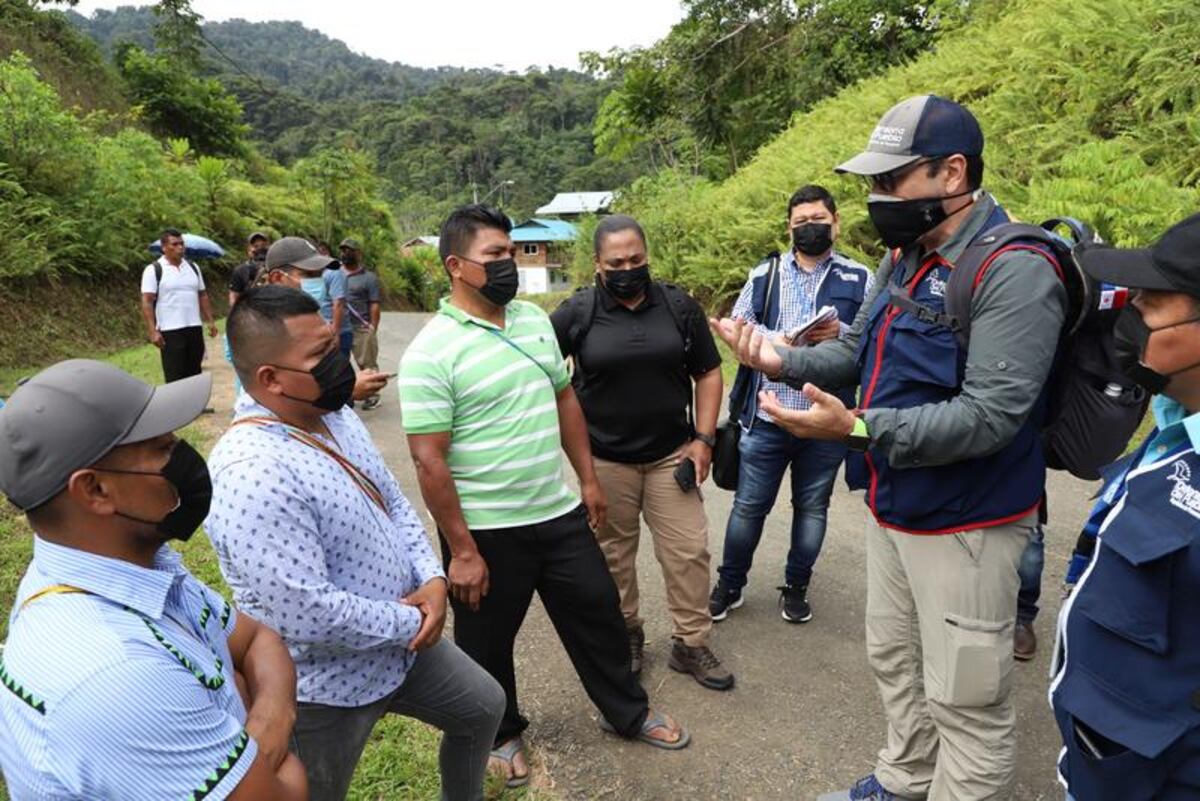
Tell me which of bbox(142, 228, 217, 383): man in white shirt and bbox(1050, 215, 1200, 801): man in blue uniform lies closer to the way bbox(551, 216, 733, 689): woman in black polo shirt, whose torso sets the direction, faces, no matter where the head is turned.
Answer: the man in blue uniform

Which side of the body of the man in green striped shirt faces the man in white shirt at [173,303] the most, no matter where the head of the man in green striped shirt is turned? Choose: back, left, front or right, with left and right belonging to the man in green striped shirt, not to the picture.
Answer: back

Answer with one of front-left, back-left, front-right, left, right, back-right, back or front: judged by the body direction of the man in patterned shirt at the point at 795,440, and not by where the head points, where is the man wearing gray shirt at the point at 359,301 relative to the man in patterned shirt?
back-right

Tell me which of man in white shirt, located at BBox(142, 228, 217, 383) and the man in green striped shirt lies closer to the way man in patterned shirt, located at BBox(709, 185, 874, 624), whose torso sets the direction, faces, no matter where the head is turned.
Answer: the man in green striped shirt

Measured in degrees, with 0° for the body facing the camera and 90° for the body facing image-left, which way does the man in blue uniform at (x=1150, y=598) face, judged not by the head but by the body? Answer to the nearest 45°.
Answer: approximately 90°

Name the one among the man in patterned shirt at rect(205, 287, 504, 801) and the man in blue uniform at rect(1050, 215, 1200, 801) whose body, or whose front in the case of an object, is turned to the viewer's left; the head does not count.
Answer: the man in blue uniform

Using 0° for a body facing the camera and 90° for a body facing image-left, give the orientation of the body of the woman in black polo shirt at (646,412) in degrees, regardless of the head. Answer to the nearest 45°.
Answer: approximately 0°

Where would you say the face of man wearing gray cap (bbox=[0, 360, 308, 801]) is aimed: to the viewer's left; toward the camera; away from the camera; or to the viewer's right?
to the viewer's right

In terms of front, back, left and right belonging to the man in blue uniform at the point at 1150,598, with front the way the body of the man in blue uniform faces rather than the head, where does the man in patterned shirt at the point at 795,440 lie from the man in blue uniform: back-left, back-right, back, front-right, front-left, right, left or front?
front-right

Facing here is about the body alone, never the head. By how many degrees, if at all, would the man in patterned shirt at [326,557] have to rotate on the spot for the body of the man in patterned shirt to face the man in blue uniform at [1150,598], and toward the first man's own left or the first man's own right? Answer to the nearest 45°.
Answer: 0° — they already face them

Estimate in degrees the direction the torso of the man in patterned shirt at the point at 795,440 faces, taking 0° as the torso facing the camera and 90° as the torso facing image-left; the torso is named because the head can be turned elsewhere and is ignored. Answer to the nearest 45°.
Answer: approximately 0°

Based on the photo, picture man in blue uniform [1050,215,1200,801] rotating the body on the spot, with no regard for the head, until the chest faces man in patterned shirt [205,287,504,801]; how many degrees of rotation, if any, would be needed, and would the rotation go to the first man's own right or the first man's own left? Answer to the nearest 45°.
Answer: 0° — they already face them

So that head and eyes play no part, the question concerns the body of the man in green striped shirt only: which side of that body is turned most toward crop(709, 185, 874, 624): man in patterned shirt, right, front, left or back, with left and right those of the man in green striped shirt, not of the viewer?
left
